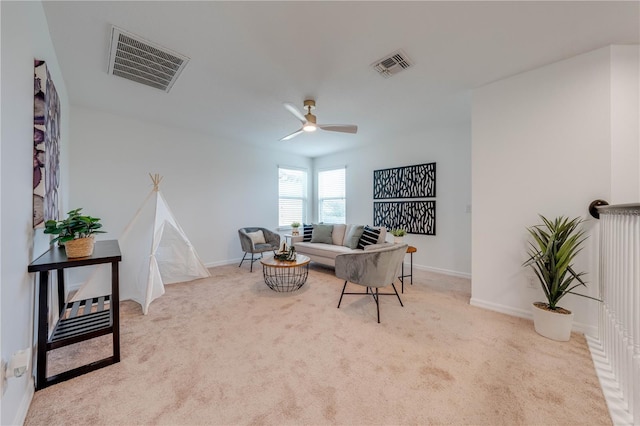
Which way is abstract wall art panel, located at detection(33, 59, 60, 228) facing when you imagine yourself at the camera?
facing to the right of the viewer

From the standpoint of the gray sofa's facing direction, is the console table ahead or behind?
ahead

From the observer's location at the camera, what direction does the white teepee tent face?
facing the viewer and to the right of the viewer

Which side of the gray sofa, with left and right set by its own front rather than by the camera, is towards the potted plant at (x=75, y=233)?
front

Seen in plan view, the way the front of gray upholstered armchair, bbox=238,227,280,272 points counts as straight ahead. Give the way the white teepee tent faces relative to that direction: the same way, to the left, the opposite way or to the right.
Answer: the same way

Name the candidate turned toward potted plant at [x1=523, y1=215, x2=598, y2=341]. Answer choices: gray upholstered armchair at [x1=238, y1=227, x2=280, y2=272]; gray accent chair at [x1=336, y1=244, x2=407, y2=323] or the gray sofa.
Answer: the gray upholstered armchair

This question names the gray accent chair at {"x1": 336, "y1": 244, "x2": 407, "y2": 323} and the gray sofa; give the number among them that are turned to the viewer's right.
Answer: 0

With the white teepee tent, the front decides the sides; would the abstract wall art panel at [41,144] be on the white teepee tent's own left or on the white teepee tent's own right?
on the white teepee tent's own right

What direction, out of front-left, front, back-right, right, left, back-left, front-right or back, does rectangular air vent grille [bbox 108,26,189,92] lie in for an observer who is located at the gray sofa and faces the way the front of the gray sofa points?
front

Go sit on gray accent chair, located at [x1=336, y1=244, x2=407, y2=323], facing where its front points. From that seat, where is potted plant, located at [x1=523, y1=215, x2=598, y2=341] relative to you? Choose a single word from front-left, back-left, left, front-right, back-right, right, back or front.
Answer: back-right

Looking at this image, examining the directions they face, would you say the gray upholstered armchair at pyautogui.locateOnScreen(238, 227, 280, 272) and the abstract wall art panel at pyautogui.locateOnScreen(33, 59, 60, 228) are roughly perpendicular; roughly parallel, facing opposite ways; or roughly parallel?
roughly perpendicular

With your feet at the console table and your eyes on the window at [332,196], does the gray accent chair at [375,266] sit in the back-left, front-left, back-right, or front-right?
front-right

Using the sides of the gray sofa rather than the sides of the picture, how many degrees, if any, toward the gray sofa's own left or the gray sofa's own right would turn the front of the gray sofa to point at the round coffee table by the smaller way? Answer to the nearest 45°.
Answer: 0° — it already faces it

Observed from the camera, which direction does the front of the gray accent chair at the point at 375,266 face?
facing away from the viewer and to the left of the viewer

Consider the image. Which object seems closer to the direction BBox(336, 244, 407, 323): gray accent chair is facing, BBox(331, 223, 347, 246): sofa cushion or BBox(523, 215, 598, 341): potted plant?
the sofa cushion

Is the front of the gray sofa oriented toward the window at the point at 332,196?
no

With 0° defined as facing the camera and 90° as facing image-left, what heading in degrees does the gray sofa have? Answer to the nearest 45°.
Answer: approximately 45°

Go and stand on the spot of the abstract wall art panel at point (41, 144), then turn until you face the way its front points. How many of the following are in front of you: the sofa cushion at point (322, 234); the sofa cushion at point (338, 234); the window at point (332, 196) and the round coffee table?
4
